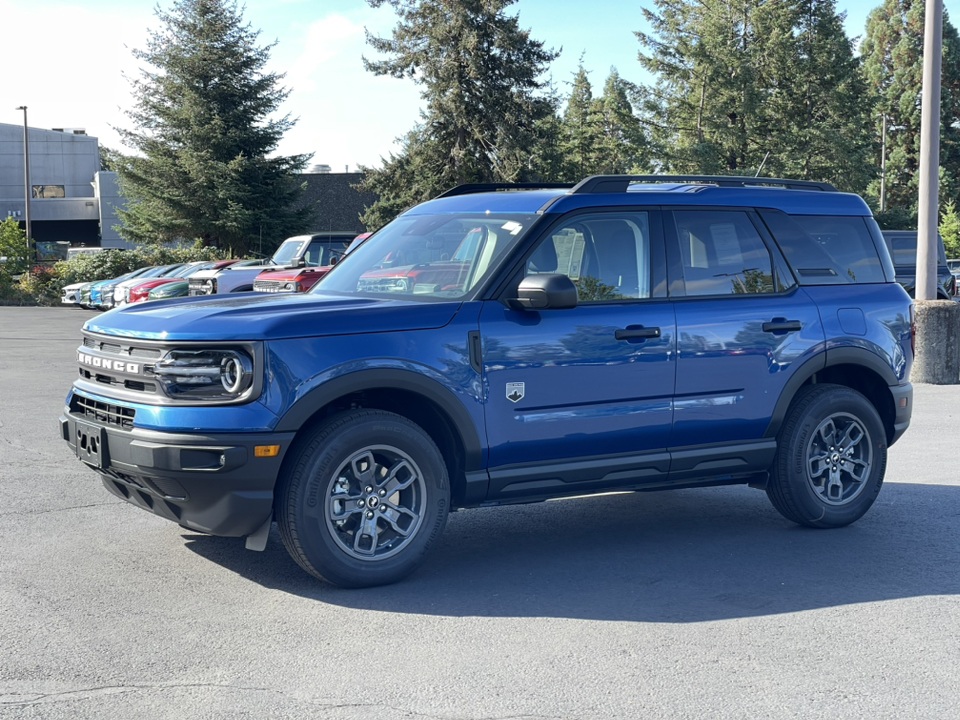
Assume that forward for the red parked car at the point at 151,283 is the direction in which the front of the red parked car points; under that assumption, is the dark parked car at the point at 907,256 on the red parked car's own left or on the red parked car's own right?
on the red parked car's own left

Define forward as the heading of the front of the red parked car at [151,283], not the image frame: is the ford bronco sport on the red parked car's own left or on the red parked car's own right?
on the red parked car's own left

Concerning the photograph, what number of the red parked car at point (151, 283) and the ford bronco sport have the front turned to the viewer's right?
0

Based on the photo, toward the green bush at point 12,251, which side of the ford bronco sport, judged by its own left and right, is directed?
right

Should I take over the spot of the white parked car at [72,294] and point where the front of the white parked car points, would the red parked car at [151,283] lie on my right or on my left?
on my left

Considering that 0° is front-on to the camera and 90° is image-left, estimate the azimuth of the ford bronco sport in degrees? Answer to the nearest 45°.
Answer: approximately 45°

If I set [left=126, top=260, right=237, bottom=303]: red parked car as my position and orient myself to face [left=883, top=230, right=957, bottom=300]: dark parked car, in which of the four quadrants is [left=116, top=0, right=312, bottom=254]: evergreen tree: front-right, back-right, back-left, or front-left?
back-left

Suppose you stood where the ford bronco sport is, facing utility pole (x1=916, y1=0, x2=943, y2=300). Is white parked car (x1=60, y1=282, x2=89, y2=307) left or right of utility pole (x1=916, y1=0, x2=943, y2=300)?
left

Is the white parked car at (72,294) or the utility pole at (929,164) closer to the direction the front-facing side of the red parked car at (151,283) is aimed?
the utility pole

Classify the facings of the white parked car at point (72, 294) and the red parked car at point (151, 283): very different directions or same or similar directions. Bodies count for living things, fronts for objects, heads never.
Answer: same or similar directions

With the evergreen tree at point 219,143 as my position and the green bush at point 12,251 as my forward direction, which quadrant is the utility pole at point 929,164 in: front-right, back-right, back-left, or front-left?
front-left

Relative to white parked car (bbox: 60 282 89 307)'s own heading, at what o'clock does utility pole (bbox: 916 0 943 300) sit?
The utility pole is roughly at 10 o'clock from the white parked car.

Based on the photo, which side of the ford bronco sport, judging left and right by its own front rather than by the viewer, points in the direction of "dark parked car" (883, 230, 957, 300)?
back
